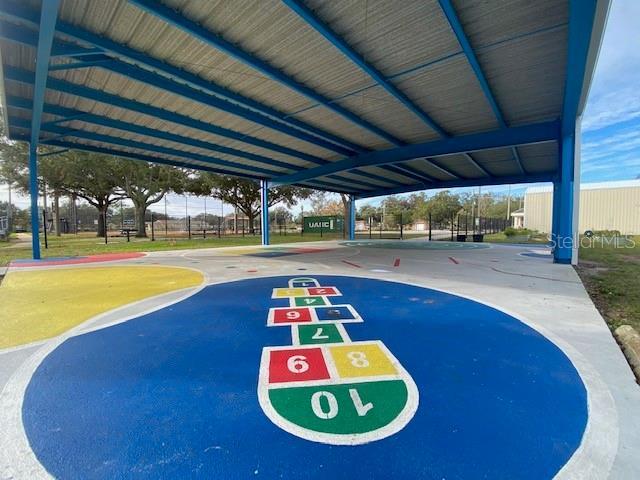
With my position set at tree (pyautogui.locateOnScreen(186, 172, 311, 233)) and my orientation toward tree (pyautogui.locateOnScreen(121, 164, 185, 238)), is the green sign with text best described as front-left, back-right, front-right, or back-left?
back-left

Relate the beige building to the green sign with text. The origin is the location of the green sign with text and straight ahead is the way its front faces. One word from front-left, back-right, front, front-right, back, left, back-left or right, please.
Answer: left

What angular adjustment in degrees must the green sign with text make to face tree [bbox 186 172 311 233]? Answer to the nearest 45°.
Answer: approximately 90° to its right

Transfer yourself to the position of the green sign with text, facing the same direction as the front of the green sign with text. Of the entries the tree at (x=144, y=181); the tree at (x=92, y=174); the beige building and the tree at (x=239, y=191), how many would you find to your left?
1

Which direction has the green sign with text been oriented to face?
toward the camera

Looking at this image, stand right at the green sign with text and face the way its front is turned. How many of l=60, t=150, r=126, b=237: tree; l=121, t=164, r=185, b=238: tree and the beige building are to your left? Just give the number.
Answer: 1

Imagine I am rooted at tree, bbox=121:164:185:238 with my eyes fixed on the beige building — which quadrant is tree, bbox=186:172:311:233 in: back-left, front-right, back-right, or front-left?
front-left

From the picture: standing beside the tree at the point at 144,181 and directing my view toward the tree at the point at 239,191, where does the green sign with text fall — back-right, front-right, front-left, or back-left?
front-right

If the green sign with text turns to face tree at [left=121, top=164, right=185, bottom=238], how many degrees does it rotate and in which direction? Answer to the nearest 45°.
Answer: approximately 90° to its right

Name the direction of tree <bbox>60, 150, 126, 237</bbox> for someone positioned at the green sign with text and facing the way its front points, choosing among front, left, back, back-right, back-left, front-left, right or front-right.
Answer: right
